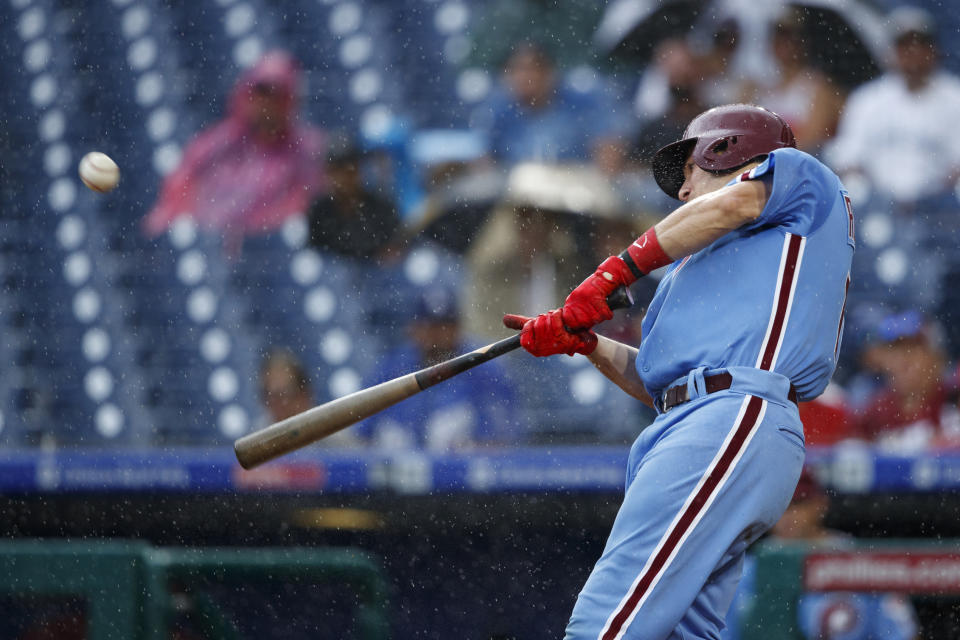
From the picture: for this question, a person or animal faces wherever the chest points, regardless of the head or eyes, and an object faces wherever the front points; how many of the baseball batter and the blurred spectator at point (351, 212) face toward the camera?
1

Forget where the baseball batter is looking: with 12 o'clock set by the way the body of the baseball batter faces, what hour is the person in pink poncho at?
The person in pink poncho is roughly at 2 o'clock from the baseball batter.

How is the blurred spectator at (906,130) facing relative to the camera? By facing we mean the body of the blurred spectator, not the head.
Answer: toward the camera

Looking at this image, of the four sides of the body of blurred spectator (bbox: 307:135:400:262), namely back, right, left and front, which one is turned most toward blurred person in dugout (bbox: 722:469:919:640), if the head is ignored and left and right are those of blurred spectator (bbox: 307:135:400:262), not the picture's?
front

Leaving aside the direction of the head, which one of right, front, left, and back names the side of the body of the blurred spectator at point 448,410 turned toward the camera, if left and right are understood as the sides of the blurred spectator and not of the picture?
front

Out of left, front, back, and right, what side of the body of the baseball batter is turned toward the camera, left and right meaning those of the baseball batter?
left

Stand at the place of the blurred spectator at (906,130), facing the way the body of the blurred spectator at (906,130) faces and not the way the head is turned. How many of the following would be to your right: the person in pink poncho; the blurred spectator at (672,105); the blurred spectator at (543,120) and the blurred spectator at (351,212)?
4

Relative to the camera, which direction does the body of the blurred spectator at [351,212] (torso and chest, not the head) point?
toward the camera

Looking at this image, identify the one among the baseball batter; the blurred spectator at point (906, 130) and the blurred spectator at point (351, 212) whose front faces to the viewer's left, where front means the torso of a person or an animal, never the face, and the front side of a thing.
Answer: the baseball batter
